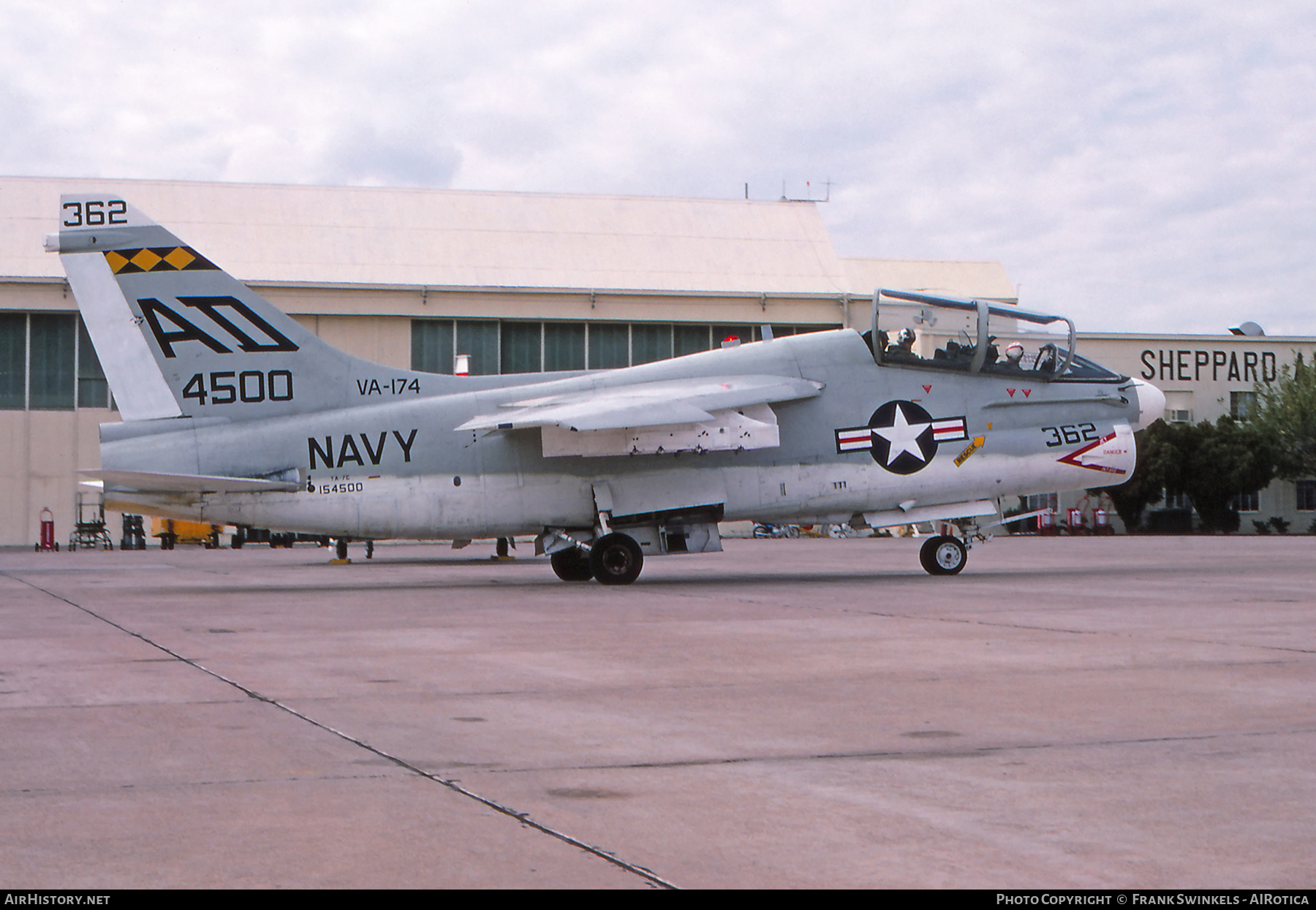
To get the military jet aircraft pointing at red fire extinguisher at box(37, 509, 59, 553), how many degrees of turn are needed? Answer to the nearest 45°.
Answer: approximately 135° to its left

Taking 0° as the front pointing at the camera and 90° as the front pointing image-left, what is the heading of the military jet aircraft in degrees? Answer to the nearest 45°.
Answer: approximately 270°
